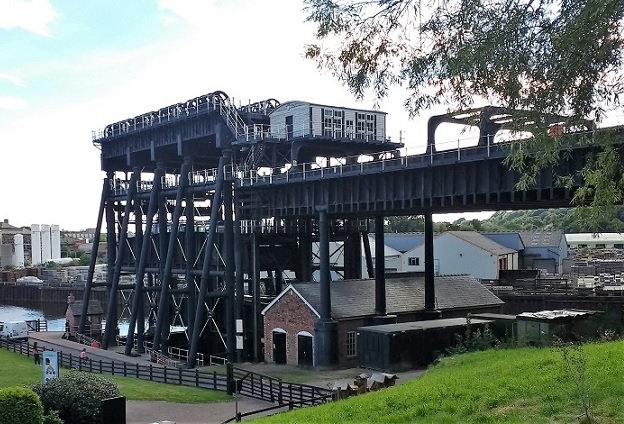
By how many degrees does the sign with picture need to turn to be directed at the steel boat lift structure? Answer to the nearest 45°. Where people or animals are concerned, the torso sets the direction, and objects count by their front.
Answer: approximately 90° to its left

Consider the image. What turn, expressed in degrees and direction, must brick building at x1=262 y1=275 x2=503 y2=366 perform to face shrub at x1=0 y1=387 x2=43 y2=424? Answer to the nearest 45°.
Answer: approximately 45° to its left

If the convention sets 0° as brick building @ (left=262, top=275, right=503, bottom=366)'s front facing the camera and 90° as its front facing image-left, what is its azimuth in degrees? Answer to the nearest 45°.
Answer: approximately 45°

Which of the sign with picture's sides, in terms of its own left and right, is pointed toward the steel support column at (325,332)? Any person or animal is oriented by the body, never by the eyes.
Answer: left

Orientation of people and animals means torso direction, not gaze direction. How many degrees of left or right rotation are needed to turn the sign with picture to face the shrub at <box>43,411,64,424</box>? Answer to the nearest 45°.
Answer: approximately 45° to its right

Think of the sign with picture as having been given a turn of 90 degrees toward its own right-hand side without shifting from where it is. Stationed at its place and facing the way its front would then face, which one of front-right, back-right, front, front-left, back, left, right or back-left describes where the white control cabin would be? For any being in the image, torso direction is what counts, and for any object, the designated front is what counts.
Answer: back

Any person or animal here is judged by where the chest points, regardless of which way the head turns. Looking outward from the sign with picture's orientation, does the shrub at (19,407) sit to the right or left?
on its right

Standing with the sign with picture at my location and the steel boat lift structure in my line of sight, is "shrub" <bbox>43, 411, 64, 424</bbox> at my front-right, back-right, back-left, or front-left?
back-right

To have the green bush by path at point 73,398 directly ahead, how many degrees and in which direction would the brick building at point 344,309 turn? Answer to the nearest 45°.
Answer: approximately 45° to its left
